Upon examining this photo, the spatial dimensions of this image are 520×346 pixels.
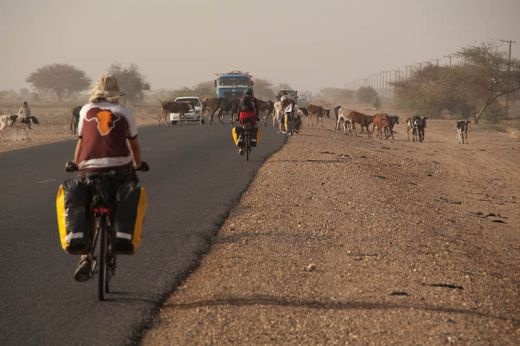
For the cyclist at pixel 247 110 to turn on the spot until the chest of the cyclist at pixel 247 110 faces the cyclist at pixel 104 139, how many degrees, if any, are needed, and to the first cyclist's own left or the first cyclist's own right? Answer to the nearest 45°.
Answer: approximately 180°

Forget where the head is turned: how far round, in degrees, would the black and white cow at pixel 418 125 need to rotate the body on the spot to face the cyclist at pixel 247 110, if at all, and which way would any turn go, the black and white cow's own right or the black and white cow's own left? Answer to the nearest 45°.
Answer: approximately 45° to the black and white cow's own right

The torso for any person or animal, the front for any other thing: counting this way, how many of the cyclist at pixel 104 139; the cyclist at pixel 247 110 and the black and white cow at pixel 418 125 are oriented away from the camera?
2

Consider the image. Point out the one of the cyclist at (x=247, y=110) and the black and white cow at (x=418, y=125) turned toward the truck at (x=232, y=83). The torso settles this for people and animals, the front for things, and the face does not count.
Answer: the cyclist

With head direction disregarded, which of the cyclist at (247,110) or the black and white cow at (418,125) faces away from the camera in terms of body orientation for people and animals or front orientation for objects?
the cyclist

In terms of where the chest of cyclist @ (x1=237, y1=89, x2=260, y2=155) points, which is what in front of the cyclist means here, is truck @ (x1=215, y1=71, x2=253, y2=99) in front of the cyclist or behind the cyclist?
in front

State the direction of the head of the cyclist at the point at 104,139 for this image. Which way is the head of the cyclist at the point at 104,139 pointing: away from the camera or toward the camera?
away from the camera

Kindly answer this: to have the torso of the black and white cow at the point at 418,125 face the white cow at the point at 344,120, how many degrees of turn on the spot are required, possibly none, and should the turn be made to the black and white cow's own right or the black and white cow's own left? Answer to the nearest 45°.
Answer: approximately 135° to the black and white cow's own right

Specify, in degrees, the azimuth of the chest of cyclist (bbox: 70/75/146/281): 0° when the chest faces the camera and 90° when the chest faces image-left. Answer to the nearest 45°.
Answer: approximately 180°

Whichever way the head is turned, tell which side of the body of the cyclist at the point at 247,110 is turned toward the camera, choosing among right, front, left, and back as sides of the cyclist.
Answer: back

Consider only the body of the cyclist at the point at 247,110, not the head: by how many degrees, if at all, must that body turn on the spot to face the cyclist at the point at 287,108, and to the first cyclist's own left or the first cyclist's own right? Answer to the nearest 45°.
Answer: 0° — they already face them

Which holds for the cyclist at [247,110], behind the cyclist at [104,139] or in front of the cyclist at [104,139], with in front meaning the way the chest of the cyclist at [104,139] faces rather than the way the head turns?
in front

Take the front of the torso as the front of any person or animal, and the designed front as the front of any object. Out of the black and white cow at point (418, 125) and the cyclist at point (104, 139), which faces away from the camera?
the cyclist
